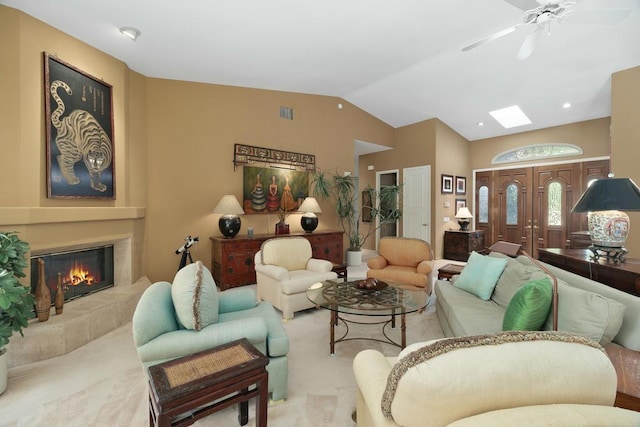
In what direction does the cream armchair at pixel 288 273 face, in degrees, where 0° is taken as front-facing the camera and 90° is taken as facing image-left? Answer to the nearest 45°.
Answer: approximately 315°

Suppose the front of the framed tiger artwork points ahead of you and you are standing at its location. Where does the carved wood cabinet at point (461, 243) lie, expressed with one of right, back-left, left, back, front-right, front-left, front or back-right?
front-left

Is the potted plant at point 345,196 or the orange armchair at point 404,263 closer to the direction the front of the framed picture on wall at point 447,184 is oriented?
the orange armchair

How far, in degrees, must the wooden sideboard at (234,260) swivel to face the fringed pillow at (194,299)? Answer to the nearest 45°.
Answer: approximately 45° to its right

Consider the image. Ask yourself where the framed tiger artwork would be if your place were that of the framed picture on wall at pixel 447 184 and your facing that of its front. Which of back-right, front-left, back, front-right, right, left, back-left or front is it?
right

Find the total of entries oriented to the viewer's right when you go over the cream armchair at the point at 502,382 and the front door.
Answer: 0

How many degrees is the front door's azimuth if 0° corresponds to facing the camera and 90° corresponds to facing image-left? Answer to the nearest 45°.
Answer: approximately 45°

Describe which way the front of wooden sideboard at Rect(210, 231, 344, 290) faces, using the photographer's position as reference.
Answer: facing the viewer and to the right of the viewer

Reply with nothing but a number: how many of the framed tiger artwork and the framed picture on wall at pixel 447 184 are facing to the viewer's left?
0

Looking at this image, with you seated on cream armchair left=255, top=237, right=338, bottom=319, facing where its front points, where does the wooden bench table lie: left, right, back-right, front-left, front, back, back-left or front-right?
front-right

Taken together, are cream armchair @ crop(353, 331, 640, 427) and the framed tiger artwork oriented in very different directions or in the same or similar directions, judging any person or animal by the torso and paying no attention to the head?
very different directions
